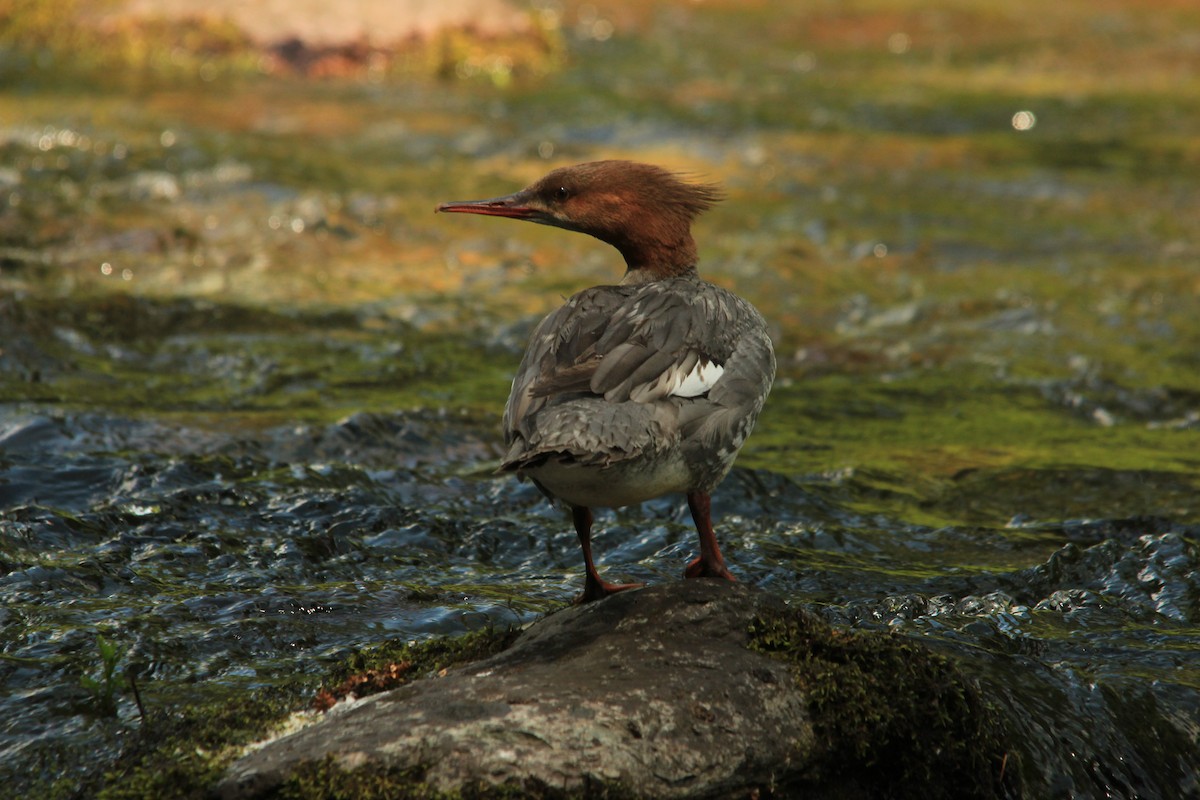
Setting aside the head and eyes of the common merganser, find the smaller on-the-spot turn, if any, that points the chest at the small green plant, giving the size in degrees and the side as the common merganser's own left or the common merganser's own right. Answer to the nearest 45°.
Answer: approximately 180°

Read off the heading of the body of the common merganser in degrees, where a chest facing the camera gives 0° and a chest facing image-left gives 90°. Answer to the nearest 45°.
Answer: approximately 225°
